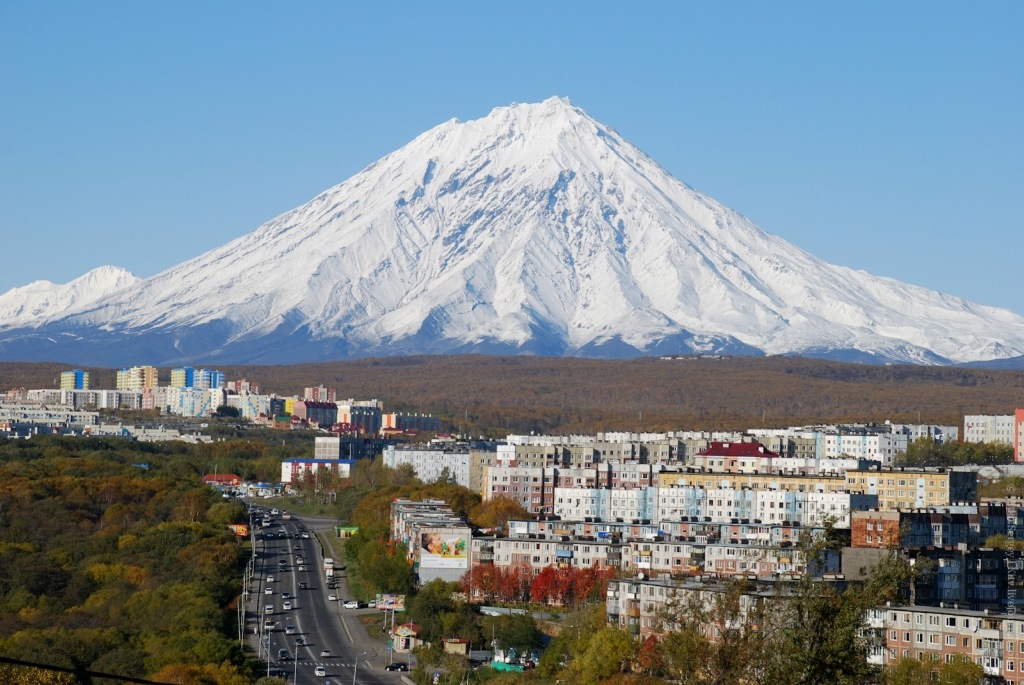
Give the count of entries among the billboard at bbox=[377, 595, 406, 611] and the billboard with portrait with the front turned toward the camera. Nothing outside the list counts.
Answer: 2

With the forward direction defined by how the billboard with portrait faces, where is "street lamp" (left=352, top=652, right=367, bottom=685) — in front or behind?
in front

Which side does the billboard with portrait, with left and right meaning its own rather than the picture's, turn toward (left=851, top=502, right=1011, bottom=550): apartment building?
left

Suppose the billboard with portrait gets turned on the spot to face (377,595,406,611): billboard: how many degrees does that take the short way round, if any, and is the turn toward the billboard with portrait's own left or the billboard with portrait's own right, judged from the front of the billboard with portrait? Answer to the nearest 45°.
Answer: approximately 45° to the billboard with portrait's own right

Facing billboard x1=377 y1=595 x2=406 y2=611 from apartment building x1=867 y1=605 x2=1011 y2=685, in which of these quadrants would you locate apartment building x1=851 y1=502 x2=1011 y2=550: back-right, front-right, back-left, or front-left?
front-right

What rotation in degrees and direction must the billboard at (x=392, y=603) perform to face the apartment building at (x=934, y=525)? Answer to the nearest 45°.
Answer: approximately 90° to its left

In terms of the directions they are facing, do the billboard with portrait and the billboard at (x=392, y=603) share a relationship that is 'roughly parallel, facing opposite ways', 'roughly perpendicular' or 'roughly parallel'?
roughly parallel

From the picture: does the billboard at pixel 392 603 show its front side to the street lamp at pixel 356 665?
yes

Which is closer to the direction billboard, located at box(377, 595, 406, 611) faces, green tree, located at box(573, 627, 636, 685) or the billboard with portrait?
the green tree

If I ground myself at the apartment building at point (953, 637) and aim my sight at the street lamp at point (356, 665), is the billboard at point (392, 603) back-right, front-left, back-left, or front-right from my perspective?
front-right

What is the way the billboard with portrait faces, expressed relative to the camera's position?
facing the viewer

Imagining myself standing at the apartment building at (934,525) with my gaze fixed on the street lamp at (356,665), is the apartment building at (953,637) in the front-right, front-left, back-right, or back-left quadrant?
front-left

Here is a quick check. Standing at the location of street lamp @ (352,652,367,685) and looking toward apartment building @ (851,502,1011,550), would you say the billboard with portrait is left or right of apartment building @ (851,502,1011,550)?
left

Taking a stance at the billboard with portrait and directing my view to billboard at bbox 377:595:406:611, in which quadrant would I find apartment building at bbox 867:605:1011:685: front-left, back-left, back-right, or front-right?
front-left

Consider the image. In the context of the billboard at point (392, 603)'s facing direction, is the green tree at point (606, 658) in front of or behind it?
in front

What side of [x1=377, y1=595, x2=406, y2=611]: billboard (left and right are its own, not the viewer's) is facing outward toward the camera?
front
